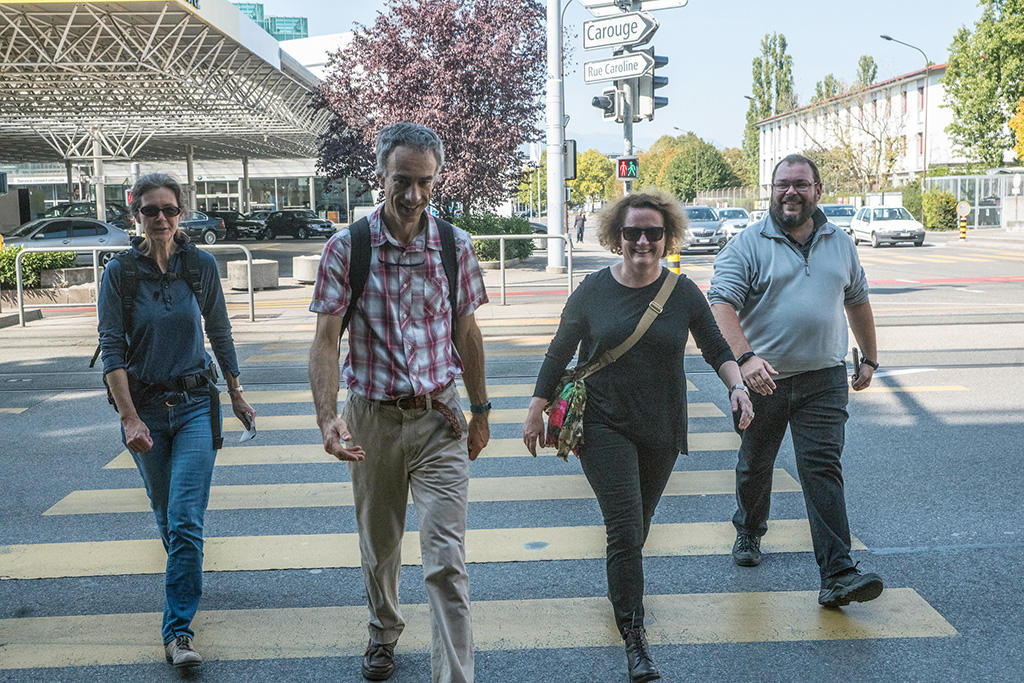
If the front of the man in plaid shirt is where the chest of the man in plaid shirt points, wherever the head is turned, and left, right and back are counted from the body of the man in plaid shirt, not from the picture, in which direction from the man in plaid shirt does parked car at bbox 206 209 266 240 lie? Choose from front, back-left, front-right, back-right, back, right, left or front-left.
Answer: back

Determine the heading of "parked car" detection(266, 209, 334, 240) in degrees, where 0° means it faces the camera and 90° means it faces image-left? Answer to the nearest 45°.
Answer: approximately 315°

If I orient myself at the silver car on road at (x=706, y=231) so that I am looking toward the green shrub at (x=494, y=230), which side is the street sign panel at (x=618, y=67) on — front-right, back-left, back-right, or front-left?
front-left

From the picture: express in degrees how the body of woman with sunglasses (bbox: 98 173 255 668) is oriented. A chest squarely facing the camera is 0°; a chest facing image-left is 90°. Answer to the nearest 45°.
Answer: approximately 0°

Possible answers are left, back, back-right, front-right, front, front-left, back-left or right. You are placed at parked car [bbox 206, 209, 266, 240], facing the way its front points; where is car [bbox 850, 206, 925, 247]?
front

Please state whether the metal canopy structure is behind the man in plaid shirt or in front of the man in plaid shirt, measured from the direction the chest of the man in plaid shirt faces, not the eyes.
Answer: behind

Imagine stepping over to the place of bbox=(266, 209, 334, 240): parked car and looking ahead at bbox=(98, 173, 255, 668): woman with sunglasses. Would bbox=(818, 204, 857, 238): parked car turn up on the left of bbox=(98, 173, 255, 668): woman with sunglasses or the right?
left

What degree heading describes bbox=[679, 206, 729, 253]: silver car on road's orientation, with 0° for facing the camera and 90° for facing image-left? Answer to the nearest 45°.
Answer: approximately 0°

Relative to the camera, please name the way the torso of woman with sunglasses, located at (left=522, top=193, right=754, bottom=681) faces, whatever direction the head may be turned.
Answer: toward the camera

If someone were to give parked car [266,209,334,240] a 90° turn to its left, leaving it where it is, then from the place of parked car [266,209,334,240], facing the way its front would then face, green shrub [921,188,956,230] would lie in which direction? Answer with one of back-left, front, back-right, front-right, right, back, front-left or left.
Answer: front-right

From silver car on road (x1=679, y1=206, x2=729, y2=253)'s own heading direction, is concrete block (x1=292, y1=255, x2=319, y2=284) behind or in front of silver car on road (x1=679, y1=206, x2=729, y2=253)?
in front

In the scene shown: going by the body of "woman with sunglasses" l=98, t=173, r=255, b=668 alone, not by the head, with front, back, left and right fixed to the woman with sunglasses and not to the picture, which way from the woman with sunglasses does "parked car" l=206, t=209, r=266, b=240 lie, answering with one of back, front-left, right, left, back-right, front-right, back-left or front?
back

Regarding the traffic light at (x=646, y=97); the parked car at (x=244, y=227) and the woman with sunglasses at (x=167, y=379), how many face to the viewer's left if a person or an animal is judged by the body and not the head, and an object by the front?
0
